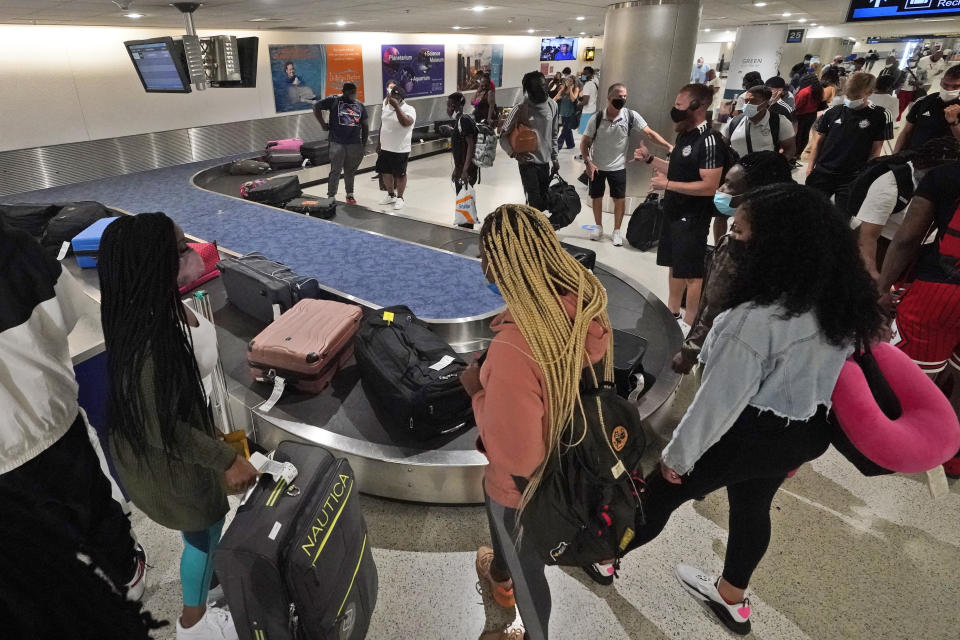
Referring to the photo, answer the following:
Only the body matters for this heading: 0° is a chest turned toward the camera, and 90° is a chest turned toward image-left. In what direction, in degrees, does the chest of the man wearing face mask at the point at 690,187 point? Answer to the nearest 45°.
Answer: approximately 45°

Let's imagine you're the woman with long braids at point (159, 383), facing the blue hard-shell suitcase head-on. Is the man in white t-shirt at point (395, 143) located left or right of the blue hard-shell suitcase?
right

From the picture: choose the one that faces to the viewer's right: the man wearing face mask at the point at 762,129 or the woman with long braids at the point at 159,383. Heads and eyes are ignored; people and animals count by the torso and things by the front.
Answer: the woman with long braids

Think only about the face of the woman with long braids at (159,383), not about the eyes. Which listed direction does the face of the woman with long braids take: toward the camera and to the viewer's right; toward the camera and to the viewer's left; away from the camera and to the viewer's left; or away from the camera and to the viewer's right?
away from the camera and to the viewer's right

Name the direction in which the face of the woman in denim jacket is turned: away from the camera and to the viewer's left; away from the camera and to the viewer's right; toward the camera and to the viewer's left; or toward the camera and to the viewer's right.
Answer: away from the camera and to the viewer's left

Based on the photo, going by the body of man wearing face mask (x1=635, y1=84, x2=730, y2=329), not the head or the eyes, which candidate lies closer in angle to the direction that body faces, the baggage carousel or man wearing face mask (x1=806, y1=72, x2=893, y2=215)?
the baggage carousel
